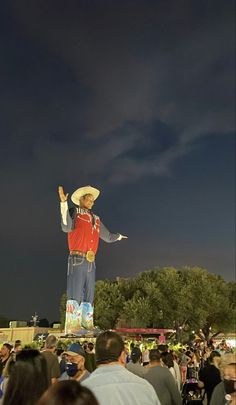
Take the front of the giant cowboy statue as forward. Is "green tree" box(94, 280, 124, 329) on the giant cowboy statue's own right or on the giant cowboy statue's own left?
on the giant cowboy statue's own left

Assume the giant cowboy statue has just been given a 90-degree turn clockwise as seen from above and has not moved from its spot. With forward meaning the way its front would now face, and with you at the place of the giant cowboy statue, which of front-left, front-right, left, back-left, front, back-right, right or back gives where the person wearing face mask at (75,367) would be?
front-left

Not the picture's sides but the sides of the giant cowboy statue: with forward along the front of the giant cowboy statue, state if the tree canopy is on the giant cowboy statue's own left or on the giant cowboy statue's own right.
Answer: on the giant cowboy statue's own left

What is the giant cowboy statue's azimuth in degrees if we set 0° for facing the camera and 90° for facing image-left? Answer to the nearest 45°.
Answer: approximately 315°
